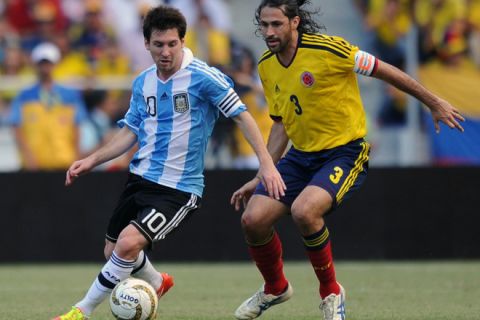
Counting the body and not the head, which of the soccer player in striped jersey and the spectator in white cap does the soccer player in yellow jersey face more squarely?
the soccer player in striped jersey

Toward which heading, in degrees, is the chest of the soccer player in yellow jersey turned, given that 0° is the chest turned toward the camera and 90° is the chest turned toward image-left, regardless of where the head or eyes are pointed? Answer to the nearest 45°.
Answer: approximately 45°

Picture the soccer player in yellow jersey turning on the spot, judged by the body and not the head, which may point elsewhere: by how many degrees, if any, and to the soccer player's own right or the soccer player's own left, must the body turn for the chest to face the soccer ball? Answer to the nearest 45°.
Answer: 0° — they already face it

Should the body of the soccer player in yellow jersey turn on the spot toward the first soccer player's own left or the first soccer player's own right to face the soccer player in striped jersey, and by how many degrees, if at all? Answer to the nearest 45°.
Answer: approximately 45° to the first soccer player's own right

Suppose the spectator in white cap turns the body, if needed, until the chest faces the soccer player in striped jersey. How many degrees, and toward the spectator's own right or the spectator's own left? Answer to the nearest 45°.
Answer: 0° — they already face them

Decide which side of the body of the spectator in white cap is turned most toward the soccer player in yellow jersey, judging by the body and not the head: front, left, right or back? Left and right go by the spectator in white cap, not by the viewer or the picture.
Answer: front

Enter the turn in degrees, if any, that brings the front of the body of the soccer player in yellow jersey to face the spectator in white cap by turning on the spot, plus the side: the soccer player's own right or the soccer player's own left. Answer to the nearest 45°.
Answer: approximately 90° to the soccer player's own right
